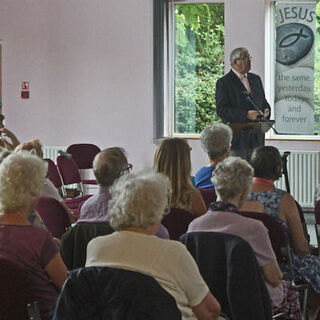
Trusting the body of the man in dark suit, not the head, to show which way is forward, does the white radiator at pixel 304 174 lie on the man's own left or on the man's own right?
on the man's own left

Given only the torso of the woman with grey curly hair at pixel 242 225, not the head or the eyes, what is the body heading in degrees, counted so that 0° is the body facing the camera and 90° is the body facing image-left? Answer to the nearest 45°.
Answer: approximately 225°

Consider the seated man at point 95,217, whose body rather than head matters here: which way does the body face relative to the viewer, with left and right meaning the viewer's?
facing away from the viewer and to the right of the viewer

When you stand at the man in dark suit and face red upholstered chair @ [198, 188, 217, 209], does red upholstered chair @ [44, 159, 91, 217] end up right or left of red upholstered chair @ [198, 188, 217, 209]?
right

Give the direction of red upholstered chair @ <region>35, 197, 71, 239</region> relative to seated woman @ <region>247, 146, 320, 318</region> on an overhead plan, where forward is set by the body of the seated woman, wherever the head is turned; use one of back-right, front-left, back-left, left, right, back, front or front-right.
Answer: back-left

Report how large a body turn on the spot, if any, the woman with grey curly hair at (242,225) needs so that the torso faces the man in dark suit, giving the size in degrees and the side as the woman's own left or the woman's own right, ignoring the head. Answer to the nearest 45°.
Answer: approximately 45° to the woman's own left

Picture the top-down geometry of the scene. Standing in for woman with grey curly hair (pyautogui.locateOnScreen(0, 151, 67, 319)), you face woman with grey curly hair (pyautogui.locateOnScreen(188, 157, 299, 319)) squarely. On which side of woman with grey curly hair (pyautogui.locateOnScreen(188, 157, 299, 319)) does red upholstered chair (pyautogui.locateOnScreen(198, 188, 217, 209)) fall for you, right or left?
left

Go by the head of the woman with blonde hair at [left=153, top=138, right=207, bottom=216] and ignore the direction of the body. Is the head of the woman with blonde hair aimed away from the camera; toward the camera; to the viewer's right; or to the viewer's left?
away from the camera

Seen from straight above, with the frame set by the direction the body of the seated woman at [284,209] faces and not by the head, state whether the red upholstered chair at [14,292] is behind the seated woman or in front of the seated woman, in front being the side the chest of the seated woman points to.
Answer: behind

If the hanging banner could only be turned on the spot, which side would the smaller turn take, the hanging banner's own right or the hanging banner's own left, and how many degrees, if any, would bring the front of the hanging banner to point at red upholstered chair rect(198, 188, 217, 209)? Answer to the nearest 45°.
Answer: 0° — it already faces it

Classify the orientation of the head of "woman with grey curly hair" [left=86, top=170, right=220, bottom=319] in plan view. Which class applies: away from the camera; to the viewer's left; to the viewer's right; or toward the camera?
away from the camera

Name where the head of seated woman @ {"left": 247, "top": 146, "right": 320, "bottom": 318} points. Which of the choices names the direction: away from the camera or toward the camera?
away from the camera

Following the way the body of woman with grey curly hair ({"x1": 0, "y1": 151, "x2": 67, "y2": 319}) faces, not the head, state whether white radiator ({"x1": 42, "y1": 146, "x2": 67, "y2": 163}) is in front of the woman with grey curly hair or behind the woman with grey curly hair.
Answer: in front

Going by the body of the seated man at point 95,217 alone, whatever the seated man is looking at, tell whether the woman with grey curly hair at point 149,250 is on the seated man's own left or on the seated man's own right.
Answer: on the seated man's own right

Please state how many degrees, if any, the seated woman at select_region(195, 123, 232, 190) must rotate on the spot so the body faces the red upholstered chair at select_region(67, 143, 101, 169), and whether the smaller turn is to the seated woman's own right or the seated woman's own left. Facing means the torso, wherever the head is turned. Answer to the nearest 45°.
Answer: approximately 90° to the seated woman's own left
